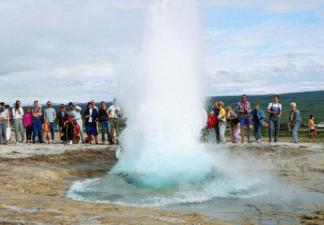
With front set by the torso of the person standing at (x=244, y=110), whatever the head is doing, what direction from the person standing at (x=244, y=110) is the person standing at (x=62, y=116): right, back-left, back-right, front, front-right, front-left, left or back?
right

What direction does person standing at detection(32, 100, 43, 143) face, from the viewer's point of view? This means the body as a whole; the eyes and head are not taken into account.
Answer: toward the camera

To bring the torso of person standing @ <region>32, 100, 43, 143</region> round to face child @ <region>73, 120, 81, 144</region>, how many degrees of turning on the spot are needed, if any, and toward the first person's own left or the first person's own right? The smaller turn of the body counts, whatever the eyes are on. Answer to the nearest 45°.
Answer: approximately 90° to the first person's own left

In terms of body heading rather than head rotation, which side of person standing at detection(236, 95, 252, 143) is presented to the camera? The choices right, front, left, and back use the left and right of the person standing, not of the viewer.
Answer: front

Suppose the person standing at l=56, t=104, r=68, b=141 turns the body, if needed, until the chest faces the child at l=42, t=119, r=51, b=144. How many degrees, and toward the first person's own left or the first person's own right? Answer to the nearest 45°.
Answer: approximately 135° to the first person's own right

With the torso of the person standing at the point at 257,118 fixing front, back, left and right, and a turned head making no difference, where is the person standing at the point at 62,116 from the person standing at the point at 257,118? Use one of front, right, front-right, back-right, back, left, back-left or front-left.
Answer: right

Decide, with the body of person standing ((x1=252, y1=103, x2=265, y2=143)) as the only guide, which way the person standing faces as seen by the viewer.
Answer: toward the camera
